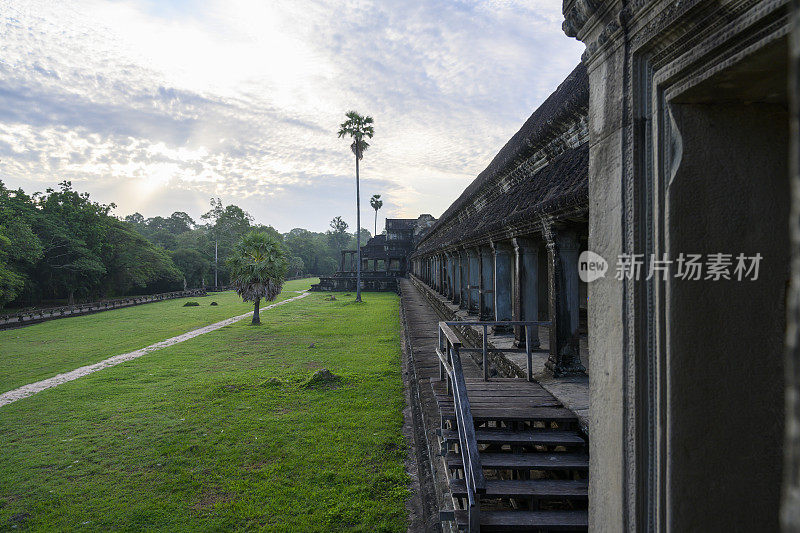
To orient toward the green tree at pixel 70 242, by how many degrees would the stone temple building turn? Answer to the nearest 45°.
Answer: approximately 45° to its right

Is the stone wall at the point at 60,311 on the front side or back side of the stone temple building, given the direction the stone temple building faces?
on the front side

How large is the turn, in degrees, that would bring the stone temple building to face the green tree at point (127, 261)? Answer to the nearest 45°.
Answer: approximately 45° to its right

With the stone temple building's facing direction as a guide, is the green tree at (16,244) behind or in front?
in front

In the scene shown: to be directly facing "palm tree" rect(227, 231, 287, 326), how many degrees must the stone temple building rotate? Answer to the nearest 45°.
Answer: approximately 45° to its right

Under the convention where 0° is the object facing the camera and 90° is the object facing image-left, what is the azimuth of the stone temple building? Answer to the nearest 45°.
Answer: approximately 90°
